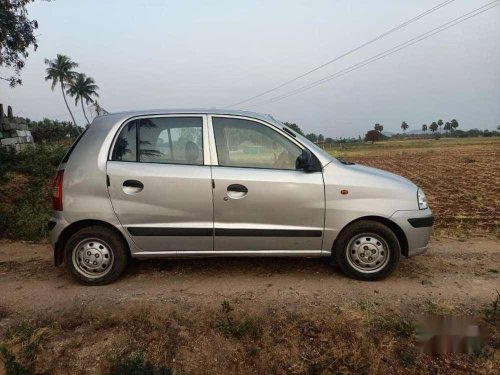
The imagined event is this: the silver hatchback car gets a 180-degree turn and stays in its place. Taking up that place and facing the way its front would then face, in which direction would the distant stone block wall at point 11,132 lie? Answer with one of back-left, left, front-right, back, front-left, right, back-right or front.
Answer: front-right

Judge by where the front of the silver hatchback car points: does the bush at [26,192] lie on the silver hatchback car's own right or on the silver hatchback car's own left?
on the silver hatchback car's own left

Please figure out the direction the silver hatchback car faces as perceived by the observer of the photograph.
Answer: facing to the right of the viewer
